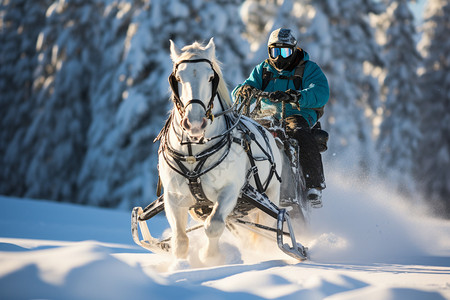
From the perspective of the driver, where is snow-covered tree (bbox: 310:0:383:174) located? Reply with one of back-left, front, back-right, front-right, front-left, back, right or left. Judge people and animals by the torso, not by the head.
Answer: back-right

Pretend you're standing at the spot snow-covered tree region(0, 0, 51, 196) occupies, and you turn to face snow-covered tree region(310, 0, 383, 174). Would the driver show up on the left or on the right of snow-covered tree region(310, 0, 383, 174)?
right

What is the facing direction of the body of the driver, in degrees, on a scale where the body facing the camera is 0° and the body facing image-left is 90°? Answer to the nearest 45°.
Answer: approximately 45°

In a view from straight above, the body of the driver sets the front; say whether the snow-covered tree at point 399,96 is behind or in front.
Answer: behind

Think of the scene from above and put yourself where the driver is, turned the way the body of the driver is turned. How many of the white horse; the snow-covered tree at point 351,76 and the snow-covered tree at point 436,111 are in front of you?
1

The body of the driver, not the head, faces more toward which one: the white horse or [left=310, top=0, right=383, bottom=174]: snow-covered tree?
the white horse

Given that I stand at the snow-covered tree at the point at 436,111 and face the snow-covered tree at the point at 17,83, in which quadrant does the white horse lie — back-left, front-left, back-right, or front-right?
front-left

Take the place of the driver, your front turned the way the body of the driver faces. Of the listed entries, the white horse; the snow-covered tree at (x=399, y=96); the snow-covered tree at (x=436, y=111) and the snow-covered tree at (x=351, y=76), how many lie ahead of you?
1

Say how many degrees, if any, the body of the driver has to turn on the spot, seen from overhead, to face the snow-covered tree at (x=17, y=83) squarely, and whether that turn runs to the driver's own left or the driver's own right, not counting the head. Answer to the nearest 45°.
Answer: approximately 90° to the driver's own right

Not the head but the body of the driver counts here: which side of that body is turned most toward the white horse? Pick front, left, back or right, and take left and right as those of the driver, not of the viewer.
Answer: front

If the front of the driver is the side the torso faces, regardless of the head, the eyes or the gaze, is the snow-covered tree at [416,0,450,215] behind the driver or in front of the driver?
behind
